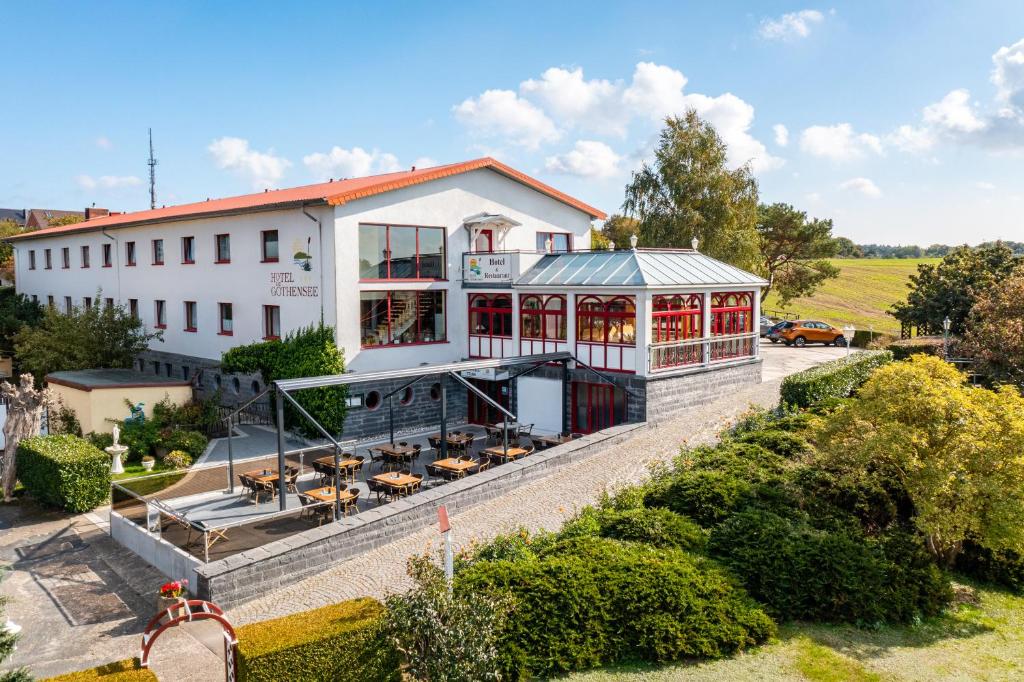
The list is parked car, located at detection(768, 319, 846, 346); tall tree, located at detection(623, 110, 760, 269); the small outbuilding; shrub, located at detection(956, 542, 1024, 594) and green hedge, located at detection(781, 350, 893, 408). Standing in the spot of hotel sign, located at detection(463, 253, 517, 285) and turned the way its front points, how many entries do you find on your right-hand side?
1

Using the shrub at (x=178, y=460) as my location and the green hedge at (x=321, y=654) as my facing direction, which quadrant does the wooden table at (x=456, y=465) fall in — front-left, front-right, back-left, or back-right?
front-left

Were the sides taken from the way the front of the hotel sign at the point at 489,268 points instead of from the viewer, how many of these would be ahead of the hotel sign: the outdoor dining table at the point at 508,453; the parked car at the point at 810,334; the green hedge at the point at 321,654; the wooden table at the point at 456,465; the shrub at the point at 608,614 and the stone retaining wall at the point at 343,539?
5

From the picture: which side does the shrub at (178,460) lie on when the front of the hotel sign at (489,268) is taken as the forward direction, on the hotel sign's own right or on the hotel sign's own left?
on the hotel sign's own right

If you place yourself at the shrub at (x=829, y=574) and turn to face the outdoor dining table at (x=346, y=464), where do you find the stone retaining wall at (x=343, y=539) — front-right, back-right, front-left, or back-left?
front-left

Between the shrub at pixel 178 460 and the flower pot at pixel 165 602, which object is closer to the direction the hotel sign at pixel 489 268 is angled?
the flower pot

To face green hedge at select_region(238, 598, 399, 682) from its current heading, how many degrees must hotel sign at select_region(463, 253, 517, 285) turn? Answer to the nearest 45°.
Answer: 0° — it already faces it

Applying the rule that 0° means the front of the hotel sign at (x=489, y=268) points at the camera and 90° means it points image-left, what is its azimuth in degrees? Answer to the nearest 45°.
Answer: approximately 0°

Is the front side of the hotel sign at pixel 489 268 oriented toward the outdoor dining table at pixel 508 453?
yes

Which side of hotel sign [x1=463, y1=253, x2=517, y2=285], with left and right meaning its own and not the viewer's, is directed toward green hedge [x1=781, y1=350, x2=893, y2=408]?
left

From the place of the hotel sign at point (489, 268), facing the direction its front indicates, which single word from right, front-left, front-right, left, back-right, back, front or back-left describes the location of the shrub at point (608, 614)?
front

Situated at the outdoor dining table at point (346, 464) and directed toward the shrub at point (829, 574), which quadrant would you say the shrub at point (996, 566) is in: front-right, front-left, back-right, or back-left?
front-left

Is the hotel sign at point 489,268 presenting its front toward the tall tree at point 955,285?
no

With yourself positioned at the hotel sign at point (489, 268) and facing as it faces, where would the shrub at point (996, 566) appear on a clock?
The shrub is roughly at 11 o'clock from the hotel sign.

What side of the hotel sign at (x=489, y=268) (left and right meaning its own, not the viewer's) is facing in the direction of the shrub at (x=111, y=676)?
front

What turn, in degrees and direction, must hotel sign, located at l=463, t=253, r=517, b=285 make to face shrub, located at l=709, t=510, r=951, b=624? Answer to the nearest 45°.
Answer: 0° — it already faces it

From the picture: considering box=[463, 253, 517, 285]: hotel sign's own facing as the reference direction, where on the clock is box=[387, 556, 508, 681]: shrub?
The shrub is roughly at 12 o'clock from the hotel sign.

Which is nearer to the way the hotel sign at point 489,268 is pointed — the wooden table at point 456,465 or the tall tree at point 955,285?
the wooden table

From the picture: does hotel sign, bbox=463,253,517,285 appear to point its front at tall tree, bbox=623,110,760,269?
no

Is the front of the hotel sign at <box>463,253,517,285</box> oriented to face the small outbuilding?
no

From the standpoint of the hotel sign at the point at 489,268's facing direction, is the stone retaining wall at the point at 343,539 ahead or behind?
ahead

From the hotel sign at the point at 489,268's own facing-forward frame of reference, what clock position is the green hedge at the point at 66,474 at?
The green hedge is roughly at 2 o'clock from the hotel sign.

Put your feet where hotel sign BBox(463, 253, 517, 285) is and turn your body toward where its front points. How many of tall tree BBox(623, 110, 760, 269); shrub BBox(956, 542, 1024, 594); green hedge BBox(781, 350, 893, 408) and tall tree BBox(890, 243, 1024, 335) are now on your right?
0
